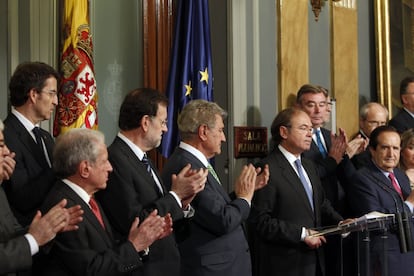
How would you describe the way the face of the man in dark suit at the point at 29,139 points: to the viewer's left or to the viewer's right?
to the viewer's right

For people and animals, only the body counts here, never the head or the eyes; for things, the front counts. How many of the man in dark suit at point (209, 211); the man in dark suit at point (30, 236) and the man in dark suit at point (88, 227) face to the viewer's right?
3

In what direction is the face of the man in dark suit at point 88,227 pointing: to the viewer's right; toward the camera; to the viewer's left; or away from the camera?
to the viewer's right

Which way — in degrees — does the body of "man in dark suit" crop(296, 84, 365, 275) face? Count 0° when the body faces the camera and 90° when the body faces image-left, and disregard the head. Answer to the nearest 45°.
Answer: approximately 315°

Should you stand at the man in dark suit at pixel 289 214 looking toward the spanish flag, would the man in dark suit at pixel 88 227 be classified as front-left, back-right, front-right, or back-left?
front-left

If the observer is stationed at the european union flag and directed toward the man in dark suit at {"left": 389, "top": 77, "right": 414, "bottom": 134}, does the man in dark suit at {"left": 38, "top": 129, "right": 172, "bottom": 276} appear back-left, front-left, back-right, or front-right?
back-right

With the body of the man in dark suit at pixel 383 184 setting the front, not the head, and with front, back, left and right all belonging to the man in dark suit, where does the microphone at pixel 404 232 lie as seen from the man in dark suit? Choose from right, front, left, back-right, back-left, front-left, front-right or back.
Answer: front-right

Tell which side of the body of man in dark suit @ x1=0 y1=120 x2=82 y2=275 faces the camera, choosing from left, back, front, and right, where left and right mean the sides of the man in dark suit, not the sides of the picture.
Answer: right

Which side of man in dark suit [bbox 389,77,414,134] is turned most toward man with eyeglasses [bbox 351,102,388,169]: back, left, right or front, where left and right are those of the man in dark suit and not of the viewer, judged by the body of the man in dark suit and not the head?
right

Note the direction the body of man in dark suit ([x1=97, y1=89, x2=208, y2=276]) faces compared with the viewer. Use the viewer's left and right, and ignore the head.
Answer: facing to the right of the viewer

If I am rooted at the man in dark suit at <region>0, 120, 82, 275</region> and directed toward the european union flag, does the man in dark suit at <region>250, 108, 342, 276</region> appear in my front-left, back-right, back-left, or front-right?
front-right

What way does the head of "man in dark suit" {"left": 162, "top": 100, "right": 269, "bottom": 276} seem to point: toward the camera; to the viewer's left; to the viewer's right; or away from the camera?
to the viewer's right
